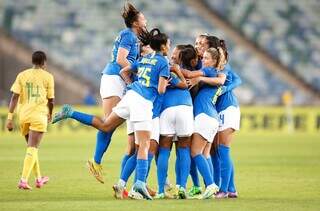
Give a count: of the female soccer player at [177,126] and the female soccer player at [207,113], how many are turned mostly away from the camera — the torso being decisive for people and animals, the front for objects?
1

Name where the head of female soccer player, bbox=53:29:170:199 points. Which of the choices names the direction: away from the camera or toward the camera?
away from the camera

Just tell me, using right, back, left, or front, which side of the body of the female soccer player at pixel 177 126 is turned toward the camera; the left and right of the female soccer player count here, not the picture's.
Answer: back

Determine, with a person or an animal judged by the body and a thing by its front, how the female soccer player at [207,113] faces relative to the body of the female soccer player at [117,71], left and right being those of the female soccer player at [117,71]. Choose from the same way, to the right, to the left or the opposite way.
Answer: the opposite way

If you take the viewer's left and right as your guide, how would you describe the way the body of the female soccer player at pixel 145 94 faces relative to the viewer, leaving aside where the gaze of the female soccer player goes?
facing away from the viewer and to the right of the viewer

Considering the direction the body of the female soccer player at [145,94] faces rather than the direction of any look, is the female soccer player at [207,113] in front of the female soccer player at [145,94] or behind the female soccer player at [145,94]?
in front

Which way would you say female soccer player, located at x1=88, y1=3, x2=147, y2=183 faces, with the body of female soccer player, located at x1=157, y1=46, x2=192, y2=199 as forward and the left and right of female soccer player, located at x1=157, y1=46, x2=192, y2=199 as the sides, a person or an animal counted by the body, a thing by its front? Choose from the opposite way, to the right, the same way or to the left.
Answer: to the right

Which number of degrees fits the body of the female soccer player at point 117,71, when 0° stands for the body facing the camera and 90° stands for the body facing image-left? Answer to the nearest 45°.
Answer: approximately 270°
